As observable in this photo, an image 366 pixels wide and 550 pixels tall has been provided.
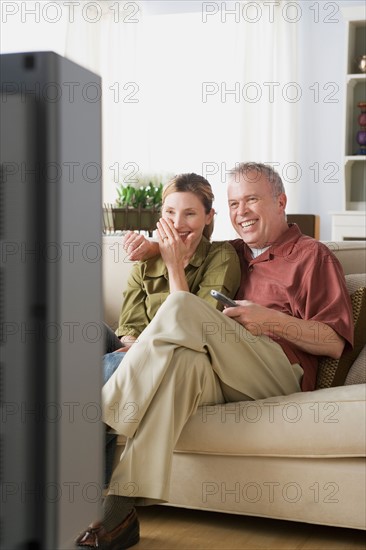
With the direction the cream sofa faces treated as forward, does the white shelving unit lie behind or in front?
behind

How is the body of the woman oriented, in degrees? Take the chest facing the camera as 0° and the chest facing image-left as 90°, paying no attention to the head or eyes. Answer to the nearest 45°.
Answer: approximately 45°

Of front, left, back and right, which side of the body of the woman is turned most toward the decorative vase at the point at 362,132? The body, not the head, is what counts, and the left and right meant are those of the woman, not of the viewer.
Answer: back

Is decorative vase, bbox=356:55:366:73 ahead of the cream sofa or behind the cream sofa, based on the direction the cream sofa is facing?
behind

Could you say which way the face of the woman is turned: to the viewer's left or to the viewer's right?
to the viewer's left

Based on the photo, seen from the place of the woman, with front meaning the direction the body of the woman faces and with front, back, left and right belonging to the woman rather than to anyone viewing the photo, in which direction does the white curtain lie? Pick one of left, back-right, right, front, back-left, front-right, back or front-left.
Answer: back-right

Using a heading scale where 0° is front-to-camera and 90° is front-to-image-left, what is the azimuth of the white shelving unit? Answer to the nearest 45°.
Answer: approximately 0°
